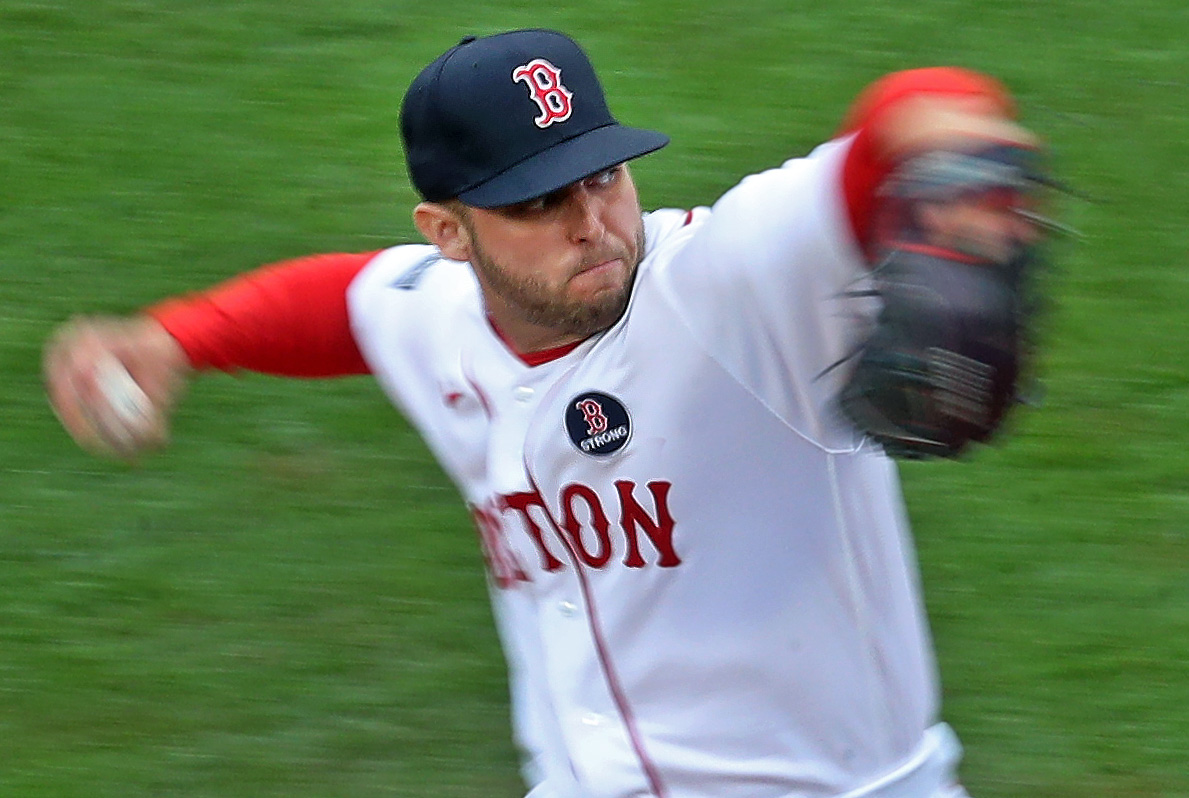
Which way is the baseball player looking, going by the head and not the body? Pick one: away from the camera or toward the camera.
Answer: toward the camera

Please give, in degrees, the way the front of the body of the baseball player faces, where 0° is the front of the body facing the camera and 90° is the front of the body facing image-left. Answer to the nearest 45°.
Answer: approximately 45°
